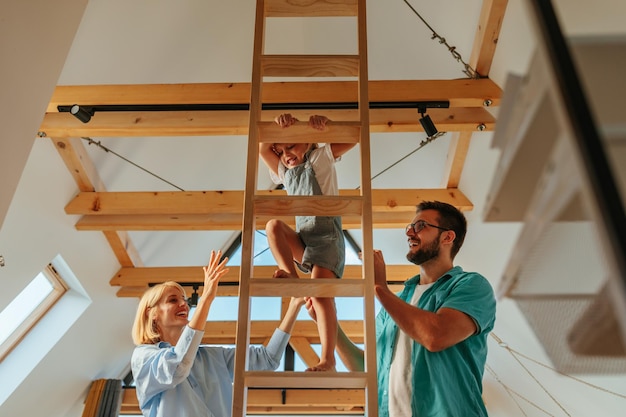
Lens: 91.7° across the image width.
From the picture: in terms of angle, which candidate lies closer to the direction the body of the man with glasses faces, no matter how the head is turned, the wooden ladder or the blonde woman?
the wooden ladder

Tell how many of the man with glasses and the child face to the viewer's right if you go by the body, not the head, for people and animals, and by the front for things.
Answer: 0

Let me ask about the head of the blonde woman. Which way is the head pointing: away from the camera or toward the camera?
toward the camera

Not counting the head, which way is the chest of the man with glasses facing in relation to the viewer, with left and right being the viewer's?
facing the viewer and to the left of the viewer

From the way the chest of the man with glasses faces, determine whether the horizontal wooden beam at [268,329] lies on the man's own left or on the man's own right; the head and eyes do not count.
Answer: on the man's own right

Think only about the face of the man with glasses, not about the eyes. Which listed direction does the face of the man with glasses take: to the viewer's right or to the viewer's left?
to the viewer's left

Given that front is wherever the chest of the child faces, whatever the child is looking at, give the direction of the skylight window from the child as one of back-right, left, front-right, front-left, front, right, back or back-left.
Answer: right
